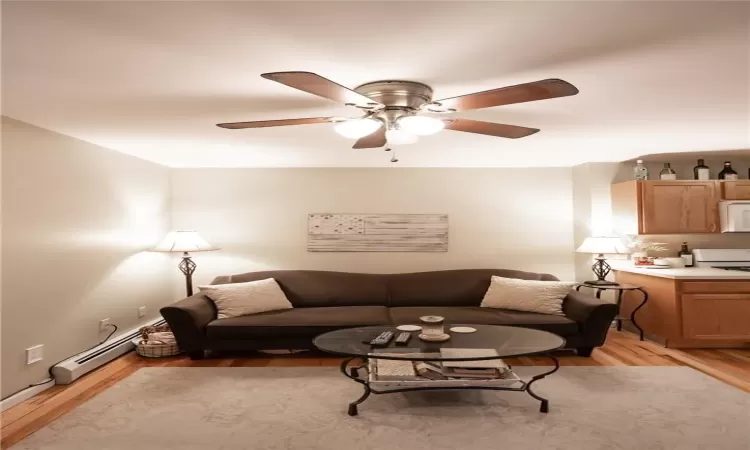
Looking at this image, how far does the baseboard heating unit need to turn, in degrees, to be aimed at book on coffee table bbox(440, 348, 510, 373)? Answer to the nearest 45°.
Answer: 0° — it already faces it

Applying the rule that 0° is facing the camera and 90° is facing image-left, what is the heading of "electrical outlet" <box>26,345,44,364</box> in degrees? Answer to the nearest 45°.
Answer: approximately 315°

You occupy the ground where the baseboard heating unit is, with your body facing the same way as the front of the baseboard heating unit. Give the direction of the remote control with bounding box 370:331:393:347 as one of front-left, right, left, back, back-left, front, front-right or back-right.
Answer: front

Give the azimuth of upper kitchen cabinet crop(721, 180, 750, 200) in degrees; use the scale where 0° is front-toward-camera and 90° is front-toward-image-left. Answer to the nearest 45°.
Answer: approximately 0°

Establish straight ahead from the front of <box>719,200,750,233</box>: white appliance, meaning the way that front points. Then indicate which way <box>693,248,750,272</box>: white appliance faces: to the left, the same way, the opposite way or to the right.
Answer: the same way

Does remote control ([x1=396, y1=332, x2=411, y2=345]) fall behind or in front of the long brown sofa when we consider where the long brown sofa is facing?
in front

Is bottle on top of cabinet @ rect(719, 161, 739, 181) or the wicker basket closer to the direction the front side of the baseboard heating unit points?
the bottle on top of cabinet

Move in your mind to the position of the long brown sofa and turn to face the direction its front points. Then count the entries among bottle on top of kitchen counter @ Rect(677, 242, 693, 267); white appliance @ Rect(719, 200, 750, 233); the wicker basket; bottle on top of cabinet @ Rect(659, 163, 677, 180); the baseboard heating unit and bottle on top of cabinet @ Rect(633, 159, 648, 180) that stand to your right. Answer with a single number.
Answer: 2

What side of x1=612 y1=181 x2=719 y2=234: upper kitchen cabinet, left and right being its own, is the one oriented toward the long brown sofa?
right

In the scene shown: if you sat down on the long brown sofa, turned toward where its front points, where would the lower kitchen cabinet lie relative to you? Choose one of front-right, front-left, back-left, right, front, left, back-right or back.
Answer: left

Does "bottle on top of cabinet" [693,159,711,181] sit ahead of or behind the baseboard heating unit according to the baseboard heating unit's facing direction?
ahead

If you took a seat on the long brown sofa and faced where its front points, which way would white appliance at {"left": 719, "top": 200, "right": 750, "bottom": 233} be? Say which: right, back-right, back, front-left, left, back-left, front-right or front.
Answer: left

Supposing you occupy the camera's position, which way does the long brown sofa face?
facing the viewer

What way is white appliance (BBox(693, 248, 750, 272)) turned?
toward the camera

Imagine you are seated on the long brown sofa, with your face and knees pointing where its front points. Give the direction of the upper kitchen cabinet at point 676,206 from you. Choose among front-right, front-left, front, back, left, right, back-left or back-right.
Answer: left

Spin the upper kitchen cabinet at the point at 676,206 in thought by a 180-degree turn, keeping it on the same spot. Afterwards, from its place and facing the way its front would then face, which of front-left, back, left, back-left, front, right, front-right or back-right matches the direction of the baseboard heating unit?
left

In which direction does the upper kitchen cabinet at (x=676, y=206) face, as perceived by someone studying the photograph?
facing the viewer and to the right of the viewer

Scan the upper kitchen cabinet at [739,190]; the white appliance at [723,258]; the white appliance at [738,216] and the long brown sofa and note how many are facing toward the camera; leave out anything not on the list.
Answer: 4
